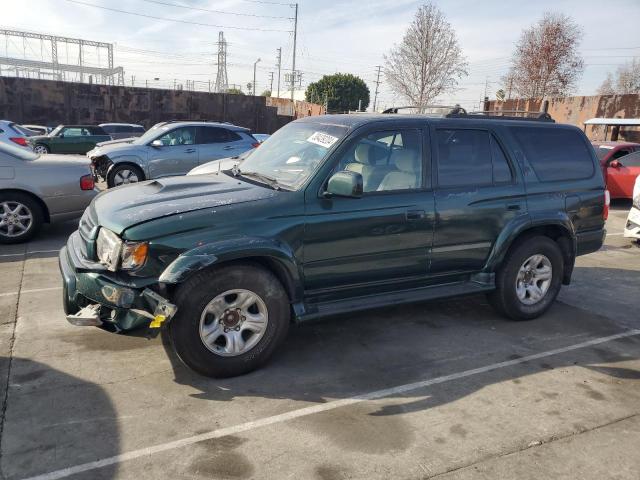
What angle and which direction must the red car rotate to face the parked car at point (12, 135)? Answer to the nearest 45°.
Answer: approximately 45° to its right

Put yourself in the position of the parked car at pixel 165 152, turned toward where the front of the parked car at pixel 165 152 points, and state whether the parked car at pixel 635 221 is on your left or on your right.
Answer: on your left

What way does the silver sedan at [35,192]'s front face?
to the viewer's left

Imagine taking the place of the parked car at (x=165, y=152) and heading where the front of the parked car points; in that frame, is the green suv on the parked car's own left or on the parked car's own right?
on the parked car's own left

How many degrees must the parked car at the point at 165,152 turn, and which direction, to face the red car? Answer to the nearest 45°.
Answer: approximately 135° to its left

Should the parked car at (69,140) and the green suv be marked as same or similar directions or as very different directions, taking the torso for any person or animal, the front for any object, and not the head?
same or similar directions

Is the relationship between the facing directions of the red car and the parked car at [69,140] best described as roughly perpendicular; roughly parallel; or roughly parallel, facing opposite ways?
roughly parallel

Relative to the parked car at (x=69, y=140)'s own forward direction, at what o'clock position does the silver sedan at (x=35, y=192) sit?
The silver sedan is roughly at 9 o'clock from the parked car.

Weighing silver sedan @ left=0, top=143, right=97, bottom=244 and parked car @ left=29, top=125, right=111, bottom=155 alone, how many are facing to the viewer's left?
2

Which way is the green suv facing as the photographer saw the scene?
facing the viewer and to the left of the viewer

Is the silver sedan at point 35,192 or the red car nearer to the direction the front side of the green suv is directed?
the silver sedan

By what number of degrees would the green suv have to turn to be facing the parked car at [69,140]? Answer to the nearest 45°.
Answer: approximately 90° to its right

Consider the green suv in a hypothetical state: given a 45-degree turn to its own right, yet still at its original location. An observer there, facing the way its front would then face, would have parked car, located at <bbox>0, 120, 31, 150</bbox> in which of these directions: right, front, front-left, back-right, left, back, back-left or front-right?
front-right

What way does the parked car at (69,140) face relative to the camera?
to the viewer's left

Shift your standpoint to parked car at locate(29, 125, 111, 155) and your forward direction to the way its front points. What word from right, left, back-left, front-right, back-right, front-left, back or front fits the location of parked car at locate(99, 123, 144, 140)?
back-right

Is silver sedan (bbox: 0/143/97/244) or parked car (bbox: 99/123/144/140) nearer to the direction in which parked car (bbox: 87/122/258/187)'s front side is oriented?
the silver sedan
